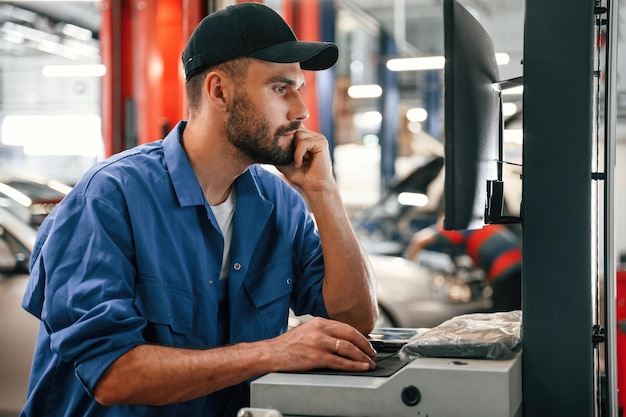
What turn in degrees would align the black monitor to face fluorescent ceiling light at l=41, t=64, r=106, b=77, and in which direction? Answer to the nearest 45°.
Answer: approximately 45° to its right

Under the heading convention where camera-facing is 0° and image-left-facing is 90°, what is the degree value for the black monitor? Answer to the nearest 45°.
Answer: approximately 90°

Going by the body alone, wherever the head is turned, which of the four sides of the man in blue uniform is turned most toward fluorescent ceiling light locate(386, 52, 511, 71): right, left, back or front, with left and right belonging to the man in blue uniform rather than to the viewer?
left

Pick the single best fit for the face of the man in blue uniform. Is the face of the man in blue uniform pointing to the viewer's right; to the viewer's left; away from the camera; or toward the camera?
to the viewer's right

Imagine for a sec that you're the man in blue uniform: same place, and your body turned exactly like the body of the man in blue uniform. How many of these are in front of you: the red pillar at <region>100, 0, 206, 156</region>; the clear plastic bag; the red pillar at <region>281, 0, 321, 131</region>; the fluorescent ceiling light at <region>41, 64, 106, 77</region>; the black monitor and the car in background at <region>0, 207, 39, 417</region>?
2

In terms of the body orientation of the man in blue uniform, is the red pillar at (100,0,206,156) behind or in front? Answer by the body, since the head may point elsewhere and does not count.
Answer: behind

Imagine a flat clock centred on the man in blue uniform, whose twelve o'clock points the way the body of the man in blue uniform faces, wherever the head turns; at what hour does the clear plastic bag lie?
The clear plastic bag is roughly at 12 o'clock from the man in blue uniform.

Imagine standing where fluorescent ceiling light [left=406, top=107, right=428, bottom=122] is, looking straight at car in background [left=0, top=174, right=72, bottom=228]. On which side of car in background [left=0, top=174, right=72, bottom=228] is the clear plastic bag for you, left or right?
left
